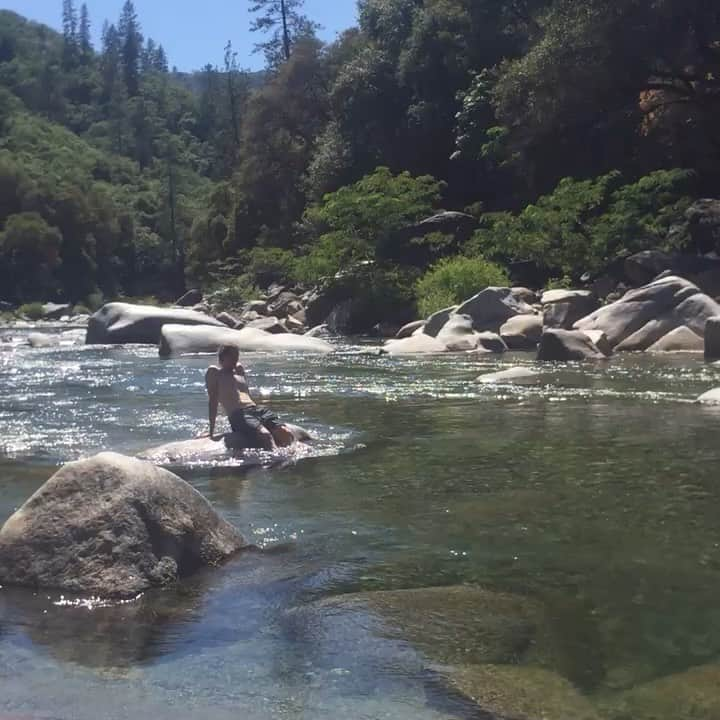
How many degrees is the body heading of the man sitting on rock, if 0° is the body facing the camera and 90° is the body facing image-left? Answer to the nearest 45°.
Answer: approximately 315°

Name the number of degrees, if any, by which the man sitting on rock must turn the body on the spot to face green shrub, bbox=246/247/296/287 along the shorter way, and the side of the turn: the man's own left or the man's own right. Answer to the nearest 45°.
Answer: approximately 135° to the man's own left

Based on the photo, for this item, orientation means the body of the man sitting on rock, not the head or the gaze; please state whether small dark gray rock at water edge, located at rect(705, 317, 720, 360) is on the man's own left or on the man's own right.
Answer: on the man's own left

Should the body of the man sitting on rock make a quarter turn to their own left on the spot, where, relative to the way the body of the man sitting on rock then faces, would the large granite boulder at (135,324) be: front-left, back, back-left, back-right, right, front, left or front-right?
front-left

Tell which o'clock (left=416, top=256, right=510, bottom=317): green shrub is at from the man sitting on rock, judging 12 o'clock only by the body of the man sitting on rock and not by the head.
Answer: The green shrub is roughly at 8 o'clock from the man sitting on rock.

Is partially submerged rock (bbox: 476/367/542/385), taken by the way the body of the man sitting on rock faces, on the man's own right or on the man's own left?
on the man's own left

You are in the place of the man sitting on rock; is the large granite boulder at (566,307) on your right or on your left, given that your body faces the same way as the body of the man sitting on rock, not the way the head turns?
on your left

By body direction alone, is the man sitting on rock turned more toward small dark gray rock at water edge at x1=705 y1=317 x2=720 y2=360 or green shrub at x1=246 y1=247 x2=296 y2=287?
the small dark gray rock at water edge

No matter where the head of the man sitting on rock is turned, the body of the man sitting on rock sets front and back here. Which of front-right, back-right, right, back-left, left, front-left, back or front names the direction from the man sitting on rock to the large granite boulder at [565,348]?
left

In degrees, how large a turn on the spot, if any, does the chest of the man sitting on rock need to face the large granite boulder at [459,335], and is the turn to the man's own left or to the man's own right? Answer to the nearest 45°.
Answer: approximately 135° to the man's own left

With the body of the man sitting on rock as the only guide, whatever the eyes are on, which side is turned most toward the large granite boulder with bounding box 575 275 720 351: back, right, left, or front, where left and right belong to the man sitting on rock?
left
